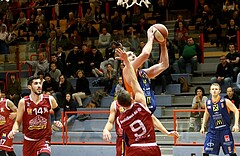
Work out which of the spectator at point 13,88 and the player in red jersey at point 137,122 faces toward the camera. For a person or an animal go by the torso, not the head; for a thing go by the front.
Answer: the spectator

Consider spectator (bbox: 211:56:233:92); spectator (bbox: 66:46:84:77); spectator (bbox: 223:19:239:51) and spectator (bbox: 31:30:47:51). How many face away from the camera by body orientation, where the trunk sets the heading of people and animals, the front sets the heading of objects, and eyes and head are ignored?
0

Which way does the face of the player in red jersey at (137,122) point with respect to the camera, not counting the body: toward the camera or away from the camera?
away from the camera

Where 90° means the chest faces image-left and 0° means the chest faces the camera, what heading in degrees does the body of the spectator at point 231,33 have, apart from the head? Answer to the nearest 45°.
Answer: approximately 45°

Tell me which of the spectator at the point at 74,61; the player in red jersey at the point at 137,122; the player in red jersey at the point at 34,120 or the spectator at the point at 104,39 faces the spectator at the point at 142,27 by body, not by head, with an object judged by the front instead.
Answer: the player in red jersey at the point at 137,122

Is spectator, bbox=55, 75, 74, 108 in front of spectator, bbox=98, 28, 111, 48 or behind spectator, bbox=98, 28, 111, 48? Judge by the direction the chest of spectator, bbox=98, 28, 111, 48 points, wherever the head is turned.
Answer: in front

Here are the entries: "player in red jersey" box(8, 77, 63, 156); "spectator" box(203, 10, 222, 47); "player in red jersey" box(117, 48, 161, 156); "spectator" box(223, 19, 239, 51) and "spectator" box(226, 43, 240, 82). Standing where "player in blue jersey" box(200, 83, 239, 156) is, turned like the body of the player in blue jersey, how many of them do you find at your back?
3

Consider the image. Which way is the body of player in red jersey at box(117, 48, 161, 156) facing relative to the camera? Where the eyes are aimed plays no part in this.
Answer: away from the camera

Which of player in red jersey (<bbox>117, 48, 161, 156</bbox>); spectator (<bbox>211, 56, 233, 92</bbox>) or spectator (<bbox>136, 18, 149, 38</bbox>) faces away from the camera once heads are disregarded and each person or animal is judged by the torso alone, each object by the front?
the player in red jersey

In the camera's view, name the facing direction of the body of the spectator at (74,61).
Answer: toward the camera

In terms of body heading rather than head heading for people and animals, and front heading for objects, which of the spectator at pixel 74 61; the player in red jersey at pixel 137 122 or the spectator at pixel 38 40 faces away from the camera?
the player in red jersey

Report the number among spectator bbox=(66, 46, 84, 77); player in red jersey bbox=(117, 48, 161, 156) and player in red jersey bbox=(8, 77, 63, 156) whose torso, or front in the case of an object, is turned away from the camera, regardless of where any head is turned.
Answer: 1

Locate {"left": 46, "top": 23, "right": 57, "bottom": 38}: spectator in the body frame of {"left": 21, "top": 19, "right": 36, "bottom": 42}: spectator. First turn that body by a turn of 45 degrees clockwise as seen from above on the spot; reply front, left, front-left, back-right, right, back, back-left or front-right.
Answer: left

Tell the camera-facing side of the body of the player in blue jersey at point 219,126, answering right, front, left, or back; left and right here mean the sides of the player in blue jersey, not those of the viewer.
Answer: front

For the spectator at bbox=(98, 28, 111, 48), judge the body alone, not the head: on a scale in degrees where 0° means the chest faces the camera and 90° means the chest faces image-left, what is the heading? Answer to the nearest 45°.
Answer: approximately 0°

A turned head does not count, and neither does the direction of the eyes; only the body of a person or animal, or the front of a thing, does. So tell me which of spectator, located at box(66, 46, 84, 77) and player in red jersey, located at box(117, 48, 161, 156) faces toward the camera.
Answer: the spectator

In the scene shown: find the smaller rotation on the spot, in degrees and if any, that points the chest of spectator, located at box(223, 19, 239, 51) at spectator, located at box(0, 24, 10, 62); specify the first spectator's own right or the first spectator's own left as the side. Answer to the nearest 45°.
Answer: approximately 45° to the first spectator's own right

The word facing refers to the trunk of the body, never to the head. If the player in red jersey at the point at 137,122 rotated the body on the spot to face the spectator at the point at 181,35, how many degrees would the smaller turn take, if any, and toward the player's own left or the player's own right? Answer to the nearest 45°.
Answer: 0° — they already face them

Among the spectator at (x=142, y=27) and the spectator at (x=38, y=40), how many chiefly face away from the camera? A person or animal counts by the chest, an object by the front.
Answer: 0
